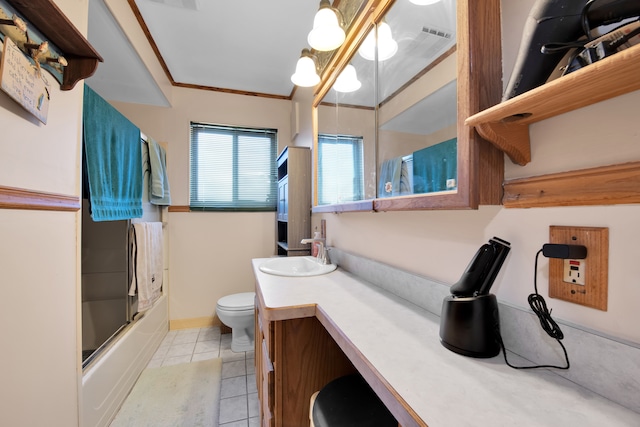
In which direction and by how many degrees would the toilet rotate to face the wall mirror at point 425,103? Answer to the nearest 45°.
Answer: approximately 90° to its left

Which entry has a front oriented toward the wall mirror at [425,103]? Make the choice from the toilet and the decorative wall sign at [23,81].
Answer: the decorative wall sign

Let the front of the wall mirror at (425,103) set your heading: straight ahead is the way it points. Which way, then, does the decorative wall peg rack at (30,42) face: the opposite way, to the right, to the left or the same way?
the opposite way

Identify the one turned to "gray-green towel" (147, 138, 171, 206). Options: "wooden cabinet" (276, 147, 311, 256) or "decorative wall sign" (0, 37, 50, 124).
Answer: the wooden cabinet

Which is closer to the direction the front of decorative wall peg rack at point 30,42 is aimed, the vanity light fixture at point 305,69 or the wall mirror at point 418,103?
the wall mirror

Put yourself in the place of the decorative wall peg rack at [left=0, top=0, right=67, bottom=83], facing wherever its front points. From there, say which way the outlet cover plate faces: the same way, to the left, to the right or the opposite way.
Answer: the opposite way

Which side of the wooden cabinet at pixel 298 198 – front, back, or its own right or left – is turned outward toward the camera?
left

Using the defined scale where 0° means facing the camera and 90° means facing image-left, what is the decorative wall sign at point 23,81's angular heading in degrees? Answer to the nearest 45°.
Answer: approximately 315°

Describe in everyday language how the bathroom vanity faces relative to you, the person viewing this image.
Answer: facing to the left of the viewer

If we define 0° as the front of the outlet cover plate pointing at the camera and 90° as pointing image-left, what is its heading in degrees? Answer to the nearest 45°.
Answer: approximately 45°
